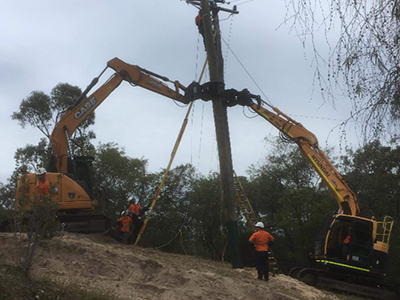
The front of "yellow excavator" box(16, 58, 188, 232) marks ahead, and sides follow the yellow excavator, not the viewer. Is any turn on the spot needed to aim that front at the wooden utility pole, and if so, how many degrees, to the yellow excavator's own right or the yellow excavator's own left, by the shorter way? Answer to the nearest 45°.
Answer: approximately 45° to the yellow excavator's own right

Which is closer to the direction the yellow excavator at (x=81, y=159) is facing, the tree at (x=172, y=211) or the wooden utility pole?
the wooden utility pole

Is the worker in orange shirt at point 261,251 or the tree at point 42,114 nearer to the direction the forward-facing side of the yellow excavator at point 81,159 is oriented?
the worker in orange shirt

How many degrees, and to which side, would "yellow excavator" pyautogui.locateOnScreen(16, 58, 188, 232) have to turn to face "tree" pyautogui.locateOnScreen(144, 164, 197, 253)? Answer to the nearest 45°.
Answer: approximately 45° to its left

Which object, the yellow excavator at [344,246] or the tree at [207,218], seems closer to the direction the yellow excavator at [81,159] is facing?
the yellow excavator

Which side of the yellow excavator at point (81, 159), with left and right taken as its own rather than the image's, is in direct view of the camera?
right

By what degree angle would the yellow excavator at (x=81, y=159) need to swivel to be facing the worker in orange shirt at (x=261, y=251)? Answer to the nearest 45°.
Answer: approximately 45° to its right

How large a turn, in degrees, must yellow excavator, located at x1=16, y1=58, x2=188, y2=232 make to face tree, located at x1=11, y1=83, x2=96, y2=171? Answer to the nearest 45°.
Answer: approximately 90° to its left
